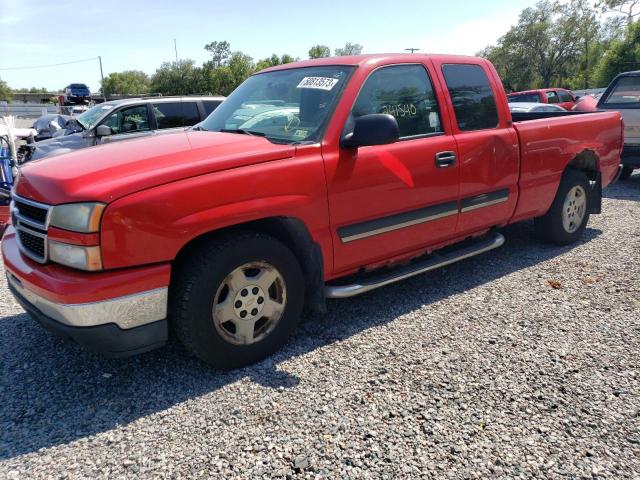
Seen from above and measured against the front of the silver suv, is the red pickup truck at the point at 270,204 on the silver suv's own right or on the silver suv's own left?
on the silver suv's own left

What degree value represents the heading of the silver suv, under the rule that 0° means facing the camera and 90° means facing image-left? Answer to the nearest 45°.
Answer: approximately 45°

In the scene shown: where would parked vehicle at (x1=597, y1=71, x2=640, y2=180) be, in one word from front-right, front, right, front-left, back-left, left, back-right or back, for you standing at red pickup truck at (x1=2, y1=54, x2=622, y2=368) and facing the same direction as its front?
back
